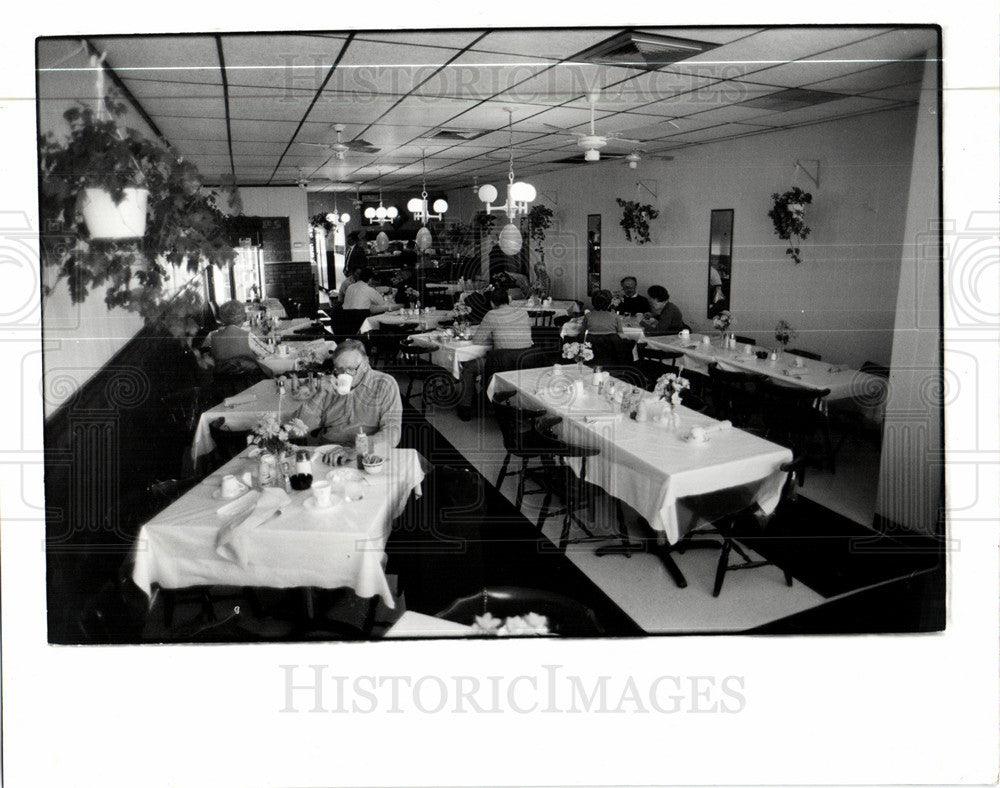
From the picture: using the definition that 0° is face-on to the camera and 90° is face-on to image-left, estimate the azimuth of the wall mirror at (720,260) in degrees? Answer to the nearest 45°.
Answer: approximately 45°

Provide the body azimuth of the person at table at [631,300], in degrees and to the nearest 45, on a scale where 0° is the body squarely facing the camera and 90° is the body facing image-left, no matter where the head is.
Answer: approximately 0°

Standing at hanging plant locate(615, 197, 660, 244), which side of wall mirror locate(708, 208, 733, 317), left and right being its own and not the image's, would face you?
right
